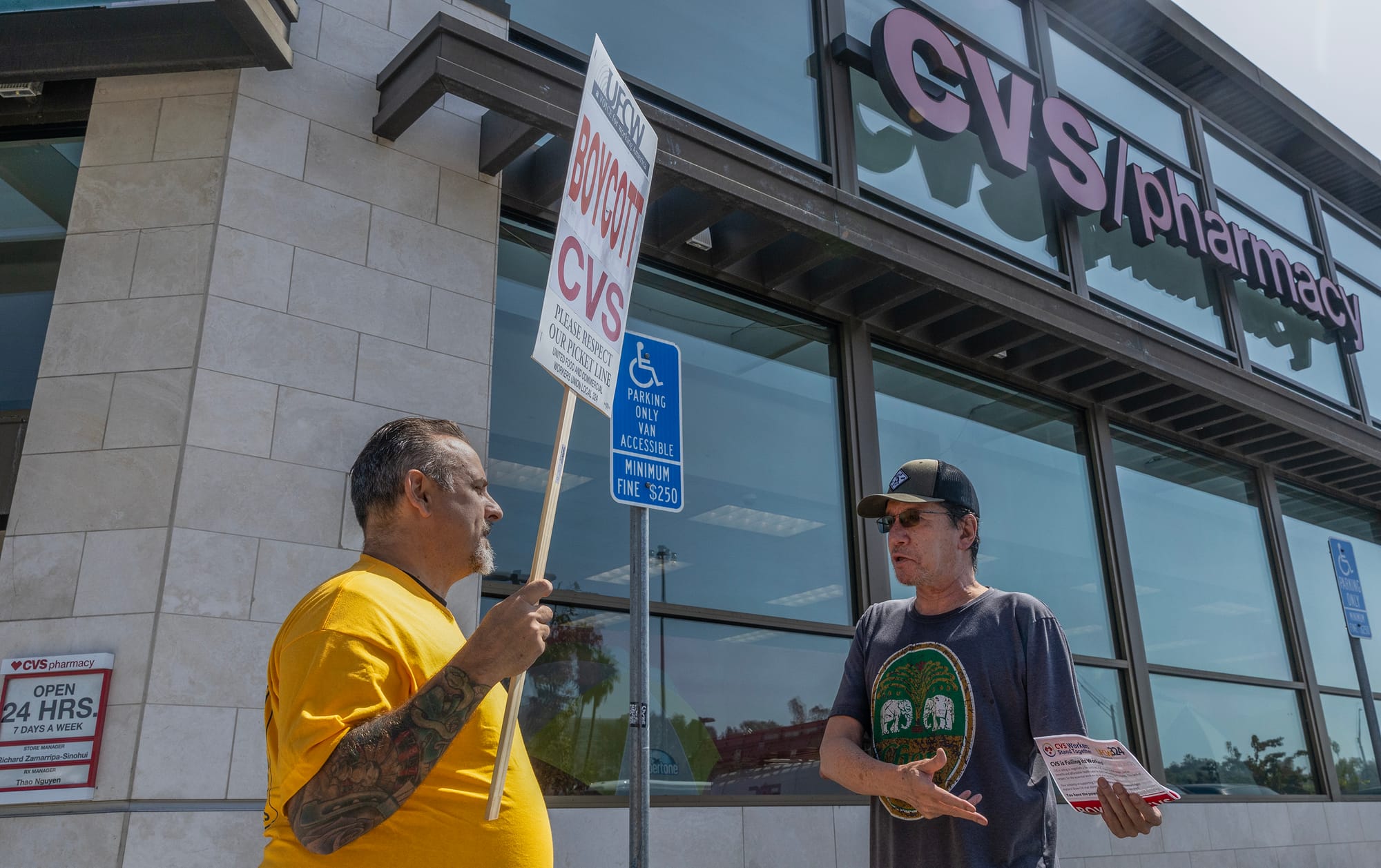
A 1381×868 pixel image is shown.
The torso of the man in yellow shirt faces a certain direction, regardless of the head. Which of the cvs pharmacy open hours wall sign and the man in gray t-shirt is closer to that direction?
the man in gray t-shirt

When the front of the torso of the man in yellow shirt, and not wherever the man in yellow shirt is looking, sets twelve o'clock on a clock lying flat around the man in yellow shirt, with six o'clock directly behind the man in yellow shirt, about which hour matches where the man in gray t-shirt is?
The man in gray t-shirt is roughly at 11 o'clock from the man in yellow shirt.

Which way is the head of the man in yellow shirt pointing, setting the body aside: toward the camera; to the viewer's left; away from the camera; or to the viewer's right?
to the viewer's right

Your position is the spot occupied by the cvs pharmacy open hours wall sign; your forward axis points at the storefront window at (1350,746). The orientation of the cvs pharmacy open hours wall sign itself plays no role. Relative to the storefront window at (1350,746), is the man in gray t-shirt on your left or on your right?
right

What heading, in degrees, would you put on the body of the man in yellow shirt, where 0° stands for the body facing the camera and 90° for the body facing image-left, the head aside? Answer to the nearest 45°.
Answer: approximately 270°

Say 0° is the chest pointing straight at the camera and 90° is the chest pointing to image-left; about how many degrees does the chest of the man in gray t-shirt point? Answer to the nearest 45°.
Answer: approximately 45°

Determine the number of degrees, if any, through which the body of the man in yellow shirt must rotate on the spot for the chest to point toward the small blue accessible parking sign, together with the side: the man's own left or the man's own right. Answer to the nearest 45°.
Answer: approximately 45° to the man's own left

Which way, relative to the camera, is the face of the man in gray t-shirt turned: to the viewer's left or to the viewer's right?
to the viewer's left

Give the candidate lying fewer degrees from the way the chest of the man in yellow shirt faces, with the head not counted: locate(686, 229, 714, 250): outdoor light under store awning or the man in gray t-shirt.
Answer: the man in gray t-shirt

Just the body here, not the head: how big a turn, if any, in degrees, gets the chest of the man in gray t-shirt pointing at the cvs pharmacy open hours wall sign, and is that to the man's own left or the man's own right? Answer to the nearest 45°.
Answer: approximately 45° to the man's own right

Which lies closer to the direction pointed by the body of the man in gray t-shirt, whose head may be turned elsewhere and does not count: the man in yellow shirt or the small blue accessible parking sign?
the man in yellow shirt

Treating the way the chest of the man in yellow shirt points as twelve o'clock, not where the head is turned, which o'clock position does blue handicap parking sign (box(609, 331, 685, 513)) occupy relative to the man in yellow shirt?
The blue handicap parking sign is roughly at 10 o'clock from the man in yellow shirt.

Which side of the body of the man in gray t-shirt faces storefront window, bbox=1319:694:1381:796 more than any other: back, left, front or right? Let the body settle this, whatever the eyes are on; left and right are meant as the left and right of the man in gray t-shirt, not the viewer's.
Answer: back

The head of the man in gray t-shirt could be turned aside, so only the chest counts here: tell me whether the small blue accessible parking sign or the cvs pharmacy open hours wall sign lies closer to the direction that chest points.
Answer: the cvs pharmacy open hours wall sign

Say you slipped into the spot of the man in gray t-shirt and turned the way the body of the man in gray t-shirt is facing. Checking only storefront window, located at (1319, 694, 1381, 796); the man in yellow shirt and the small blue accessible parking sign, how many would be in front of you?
1

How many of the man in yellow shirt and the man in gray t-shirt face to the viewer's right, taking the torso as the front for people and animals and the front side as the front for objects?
1

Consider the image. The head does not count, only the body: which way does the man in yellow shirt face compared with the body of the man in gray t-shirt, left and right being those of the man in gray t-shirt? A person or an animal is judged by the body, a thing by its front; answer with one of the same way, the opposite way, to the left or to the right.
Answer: the opposite way
